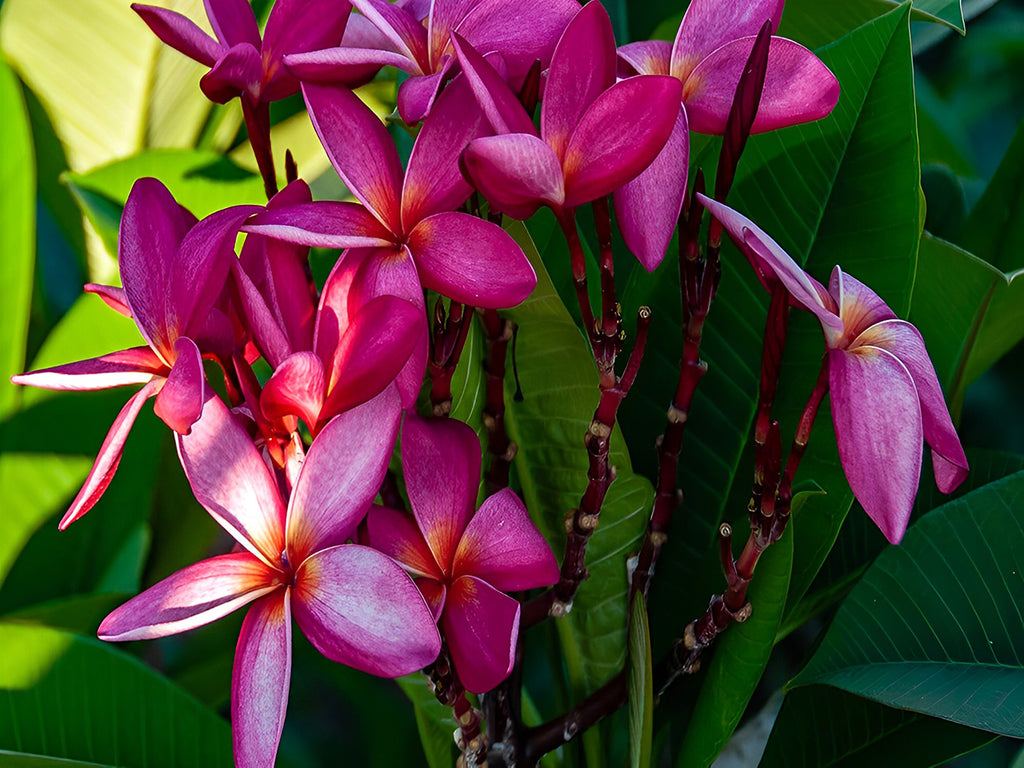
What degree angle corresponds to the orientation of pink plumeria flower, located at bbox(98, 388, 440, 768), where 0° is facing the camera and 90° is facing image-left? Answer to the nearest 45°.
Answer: approximately 0°

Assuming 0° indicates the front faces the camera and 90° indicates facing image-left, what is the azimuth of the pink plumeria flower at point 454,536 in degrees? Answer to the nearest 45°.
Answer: approximately 0°

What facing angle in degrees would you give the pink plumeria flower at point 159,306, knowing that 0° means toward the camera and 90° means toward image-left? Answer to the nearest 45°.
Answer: approximately 45°
